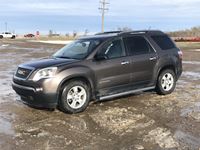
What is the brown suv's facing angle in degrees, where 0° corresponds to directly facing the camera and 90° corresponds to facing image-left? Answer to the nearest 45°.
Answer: approximately 45°
